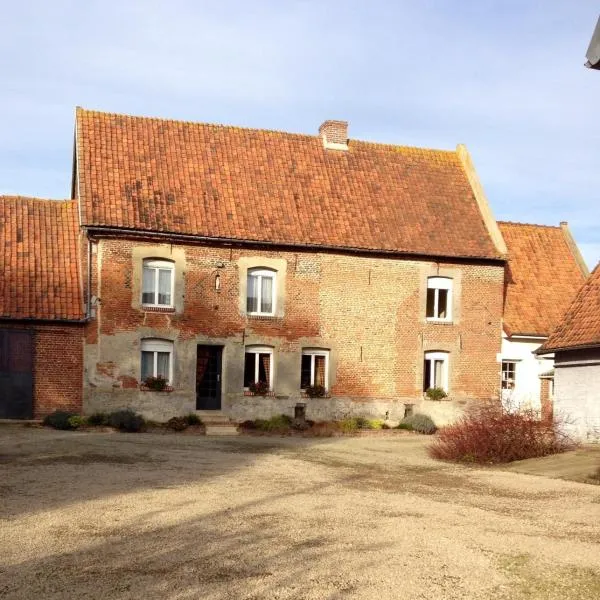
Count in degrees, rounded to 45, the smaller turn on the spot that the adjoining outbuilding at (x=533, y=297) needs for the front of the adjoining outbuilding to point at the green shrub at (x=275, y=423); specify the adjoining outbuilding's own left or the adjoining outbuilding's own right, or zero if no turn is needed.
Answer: approximately 45° to the adjoining outbuilding's own right

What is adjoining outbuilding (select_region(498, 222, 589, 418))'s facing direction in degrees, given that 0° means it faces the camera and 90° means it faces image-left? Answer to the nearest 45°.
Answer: approximately 0°

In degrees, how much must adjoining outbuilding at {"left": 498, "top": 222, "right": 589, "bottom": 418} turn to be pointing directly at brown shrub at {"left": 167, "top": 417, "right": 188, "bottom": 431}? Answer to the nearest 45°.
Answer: approximately 45° to its right

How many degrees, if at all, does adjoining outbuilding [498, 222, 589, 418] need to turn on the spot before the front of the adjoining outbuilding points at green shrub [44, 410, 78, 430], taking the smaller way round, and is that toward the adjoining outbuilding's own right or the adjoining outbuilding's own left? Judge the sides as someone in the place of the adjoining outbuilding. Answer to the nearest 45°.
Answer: approximately 45° to the adjoining outbuilding's own right

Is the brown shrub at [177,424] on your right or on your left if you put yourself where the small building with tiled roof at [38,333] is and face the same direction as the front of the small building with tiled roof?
on your left

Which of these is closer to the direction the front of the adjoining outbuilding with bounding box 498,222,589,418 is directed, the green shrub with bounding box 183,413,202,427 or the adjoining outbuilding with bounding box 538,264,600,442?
the adjoining outbuilding

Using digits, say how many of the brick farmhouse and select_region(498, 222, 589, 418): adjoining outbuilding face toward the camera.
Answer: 2

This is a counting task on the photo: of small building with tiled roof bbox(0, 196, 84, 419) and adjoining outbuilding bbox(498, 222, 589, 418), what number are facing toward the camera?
2

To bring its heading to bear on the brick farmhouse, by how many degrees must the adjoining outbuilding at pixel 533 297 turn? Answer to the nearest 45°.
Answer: approximately 45° to its right

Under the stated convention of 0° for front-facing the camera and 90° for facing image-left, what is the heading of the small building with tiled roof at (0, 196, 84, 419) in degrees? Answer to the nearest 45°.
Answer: approximately 0°

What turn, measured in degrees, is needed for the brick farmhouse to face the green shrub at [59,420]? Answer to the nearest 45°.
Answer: approximately 45° to its right
